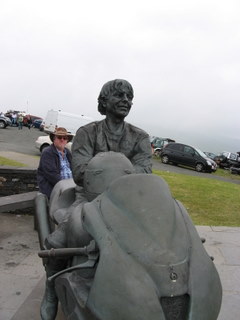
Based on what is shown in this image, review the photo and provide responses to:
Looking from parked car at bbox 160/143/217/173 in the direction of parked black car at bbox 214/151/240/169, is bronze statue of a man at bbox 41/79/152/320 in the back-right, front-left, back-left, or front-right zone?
back-right

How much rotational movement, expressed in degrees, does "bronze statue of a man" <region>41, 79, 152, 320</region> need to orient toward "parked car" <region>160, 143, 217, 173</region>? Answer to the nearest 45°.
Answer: approximately 135° to its left

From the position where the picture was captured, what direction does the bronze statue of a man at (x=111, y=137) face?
facing the viewer and to the right of the viewer

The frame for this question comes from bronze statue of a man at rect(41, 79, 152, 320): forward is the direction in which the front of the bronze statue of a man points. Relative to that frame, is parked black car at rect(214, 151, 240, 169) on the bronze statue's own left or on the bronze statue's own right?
on the bronze statue's own left

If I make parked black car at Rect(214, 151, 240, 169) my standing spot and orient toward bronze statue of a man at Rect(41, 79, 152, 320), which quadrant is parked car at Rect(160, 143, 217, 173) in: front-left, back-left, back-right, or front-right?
front-right

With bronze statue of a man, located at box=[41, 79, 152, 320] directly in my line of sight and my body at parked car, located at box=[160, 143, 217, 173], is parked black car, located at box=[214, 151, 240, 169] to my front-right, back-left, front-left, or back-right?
back-left
